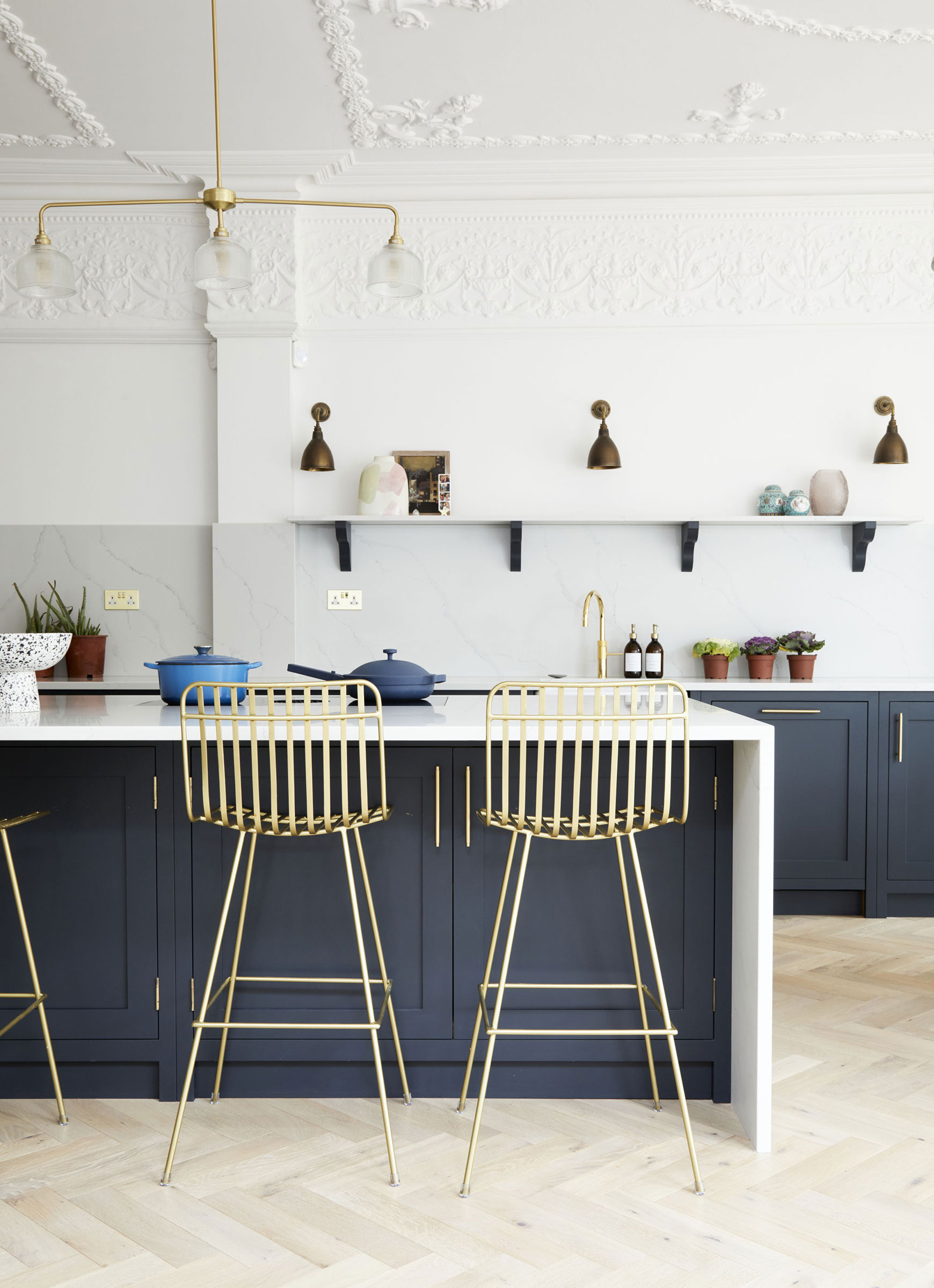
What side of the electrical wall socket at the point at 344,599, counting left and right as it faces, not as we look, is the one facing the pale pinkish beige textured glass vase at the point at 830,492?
left

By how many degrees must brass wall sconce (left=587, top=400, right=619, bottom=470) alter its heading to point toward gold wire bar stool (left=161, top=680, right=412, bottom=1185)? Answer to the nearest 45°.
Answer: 0° — it already faces it

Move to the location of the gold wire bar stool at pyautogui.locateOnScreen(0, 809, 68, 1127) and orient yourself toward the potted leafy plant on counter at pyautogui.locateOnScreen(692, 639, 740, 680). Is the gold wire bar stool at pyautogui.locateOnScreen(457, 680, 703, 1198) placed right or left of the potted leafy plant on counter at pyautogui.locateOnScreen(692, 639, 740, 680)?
right

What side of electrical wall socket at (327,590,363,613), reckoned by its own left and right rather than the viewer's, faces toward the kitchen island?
front

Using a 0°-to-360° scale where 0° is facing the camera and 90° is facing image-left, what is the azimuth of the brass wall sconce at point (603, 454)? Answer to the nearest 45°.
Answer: approximately 0°

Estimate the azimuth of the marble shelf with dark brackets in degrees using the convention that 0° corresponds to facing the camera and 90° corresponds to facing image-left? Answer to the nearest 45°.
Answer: approximately 0°

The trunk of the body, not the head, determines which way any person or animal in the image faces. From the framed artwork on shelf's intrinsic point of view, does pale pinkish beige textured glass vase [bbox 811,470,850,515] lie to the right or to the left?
on its left
